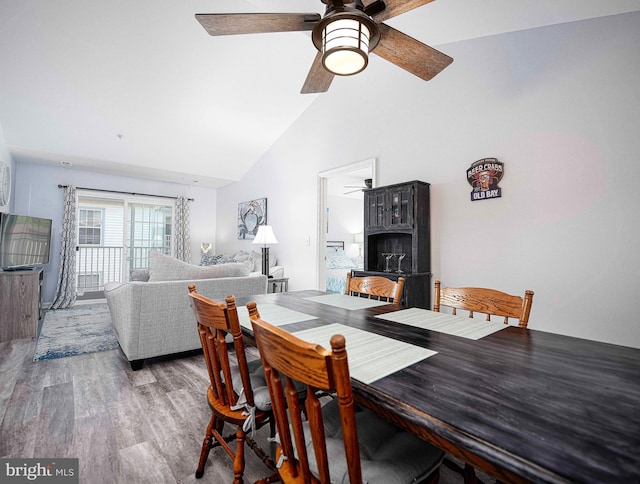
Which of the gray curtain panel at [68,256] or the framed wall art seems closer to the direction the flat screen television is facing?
the framed wall art

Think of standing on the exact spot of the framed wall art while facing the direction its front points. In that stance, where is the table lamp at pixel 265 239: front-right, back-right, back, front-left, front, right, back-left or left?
front-left

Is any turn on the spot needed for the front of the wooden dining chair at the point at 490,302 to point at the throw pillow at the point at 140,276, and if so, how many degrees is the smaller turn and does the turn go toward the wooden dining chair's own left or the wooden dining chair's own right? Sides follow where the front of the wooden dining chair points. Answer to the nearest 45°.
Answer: approximately 45° to the wooden dining chair's own right

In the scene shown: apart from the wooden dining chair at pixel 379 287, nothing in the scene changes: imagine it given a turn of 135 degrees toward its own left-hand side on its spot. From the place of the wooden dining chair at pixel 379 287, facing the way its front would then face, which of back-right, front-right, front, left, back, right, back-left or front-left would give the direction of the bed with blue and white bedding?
left

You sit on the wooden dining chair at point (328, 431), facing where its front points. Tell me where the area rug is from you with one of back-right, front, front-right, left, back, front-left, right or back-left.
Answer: left

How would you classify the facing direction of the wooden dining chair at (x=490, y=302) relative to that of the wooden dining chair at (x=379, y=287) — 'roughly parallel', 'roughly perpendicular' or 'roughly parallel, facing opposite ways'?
roughly parallel

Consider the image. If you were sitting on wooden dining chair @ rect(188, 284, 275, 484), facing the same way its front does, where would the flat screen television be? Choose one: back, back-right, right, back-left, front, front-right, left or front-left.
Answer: left

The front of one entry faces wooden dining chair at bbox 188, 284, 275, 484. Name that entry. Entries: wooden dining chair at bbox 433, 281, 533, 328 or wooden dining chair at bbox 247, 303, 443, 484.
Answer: wooden dining chair at bbox 433, 281, 533, 328

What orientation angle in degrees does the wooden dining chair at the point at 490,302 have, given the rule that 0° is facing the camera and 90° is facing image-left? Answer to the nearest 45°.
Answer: approximately 45°

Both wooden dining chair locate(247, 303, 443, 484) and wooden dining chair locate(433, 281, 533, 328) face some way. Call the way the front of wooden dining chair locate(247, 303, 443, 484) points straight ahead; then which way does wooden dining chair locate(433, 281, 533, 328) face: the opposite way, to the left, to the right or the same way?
the opposite way

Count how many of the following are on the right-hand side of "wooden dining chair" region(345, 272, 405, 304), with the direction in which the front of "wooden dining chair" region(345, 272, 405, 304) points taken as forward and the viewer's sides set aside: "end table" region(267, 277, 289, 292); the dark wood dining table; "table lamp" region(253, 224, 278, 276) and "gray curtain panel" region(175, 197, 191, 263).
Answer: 3

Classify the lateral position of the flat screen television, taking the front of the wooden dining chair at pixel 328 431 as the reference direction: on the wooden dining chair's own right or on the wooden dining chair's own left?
on the wooden dining chair's own left

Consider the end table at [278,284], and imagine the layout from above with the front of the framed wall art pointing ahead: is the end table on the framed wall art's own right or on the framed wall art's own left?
on the framed wall art's own left

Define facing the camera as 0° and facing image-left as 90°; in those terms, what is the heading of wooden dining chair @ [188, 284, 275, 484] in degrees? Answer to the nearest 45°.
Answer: approximately 225°

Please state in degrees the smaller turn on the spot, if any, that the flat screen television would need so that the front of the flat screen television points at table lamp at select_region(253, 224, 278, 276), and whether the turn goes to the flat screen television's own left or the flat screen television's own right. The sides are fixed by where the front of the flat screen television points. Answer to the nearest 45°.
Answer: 0° — it already faces it

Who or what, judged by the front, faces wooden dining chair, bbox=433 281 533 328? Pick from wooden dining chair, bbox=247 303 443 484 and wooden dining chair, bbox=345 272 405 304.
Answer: wooden dining chair, bbox=247 303 443 484

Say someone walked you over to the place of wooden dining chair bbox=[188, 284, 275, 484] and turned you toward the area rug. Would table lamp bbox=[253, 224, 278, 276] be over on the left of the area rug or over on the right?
right

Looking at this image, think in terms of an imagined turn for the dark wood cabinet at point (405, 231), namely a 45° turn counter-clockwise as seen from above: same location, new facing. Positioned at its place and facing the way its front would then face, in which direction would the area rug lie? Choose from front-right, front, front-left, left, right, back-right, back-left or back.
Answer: right

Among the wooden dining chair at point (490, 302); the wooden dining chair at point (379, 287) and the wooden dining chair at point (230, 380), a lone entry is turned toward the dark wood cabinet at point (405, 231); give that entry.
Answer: the wooden dining chair at point (230, 380)

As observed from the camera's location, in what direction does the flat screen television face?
facing the viewer and to the right of the viewer

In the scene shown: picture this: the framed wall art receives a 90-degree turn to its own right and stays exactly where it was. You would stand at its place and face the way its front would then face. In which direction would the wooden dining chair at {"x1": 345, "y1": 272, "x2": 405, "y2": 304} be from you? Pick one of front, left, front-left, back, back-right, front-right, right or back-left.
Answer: back-left

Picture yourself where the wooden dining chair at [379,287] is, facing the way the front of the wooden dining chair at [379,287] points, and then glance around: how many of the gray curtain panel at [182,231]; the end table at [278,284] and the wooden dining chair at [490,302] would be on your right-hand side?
2

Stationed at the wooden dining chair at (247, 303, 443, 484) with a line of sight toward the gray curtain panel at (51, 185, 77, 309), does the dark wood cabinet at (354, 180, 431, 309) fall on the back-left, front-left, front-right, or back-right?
front-right
